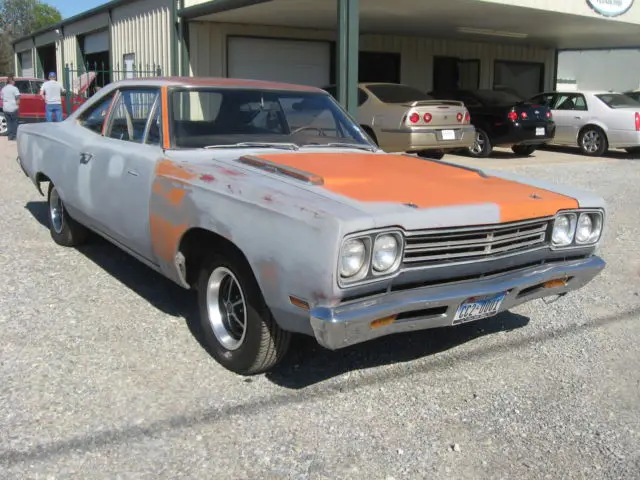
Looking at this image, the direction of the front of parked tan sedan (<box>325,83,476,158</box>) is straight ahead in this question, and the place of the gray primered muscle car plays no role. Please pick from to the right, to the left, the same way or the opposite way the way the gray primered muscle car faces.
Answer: the opposite way

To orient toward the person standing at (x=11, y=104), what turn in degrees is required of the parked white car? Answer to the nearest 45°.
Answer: approximately 45° to its left

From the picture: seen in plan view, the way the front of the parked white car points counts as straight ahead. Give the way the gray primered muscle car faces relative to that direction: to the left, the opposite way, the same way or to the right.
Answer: the opposite way

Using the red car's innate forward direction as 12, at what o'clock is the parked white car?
The parked white car is roughly at 1 o'clock from the red car.

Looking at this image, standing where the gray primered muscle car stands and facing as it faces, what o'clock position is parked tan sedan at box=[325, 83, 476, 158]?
The parked tan sedan is roughly at 8 o'clock from the gray primered muscle car.

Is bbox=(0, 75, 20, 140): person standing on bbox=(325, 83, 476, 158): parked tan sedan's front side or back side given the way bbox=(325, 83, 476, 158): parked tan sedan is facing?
on the front side

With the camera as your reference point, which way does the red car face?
facing to the right of the viewer

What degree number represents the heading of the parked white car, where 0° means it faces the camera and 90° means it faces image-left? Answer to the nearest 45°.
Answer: approximately 135°

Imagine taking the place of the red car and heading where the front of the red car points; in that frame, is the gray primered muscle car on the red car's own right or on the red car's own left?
on the red car's own right

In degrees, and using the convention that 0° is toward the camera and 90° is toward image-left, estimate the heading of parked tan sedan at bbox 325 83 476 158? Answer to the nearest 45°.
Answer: approximately 135°
